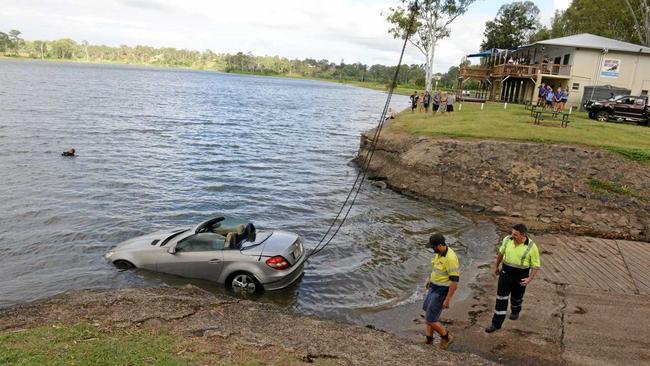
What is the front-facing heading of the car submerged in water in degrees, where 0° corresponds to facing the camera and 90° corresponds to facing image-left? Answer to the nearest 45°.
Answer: approximately 135°

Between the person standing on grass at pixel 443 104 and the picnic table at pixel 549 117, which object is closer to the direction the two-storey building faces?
the person standing on grass

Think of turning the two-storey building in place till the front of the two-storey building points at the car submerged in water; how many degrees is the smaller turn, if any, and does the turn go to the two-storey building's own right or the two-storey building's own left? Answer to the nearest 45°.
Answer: approximately 45° to the two-storey building's own left

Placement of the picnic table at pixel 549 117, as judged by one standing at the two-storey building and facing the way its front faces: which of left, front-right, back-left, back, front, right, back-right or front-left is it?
front-left

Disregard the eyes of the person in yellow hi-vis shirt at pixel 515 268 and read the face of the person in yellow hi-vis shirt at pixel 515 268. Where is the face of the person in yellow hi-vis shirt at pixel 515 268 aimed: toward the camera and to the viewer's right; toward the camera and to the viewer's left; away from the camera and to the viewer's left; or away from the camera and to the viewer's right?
toward the camera and to the viewer's left

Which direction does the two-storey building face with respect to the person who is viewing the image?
facing the viewer and to the left of the viewer

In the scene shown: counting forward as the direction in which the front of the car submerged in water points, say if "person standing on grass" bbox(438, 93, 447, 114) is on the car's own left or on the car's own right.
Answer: on the car's own right

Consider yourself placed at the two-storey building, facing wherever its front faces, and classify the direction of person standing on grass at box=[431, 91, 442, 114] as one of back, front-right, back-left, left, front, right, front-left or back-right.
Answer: front

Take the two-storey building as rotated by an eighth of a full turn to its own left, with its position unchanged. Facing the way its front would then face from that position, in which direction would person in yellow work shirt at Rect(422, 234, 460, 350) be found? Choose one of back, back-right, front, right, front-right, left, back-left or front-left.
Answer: front

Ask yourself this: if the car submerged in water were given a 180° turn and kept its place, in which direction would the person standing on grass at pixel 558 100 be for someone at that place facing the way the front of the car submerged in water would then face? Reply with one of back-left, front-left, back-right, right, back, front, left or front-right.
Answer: left

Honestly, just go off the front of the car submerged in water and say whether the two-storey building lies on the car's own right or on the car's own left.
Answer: on the car's own right

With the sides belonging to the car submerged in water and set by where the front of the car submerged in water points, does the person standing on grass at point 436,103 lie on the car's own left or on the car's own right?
on the car's own right

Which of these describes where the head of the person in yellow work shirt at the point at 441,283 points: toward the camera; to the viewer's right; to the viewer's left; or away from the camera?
to the viewer's left

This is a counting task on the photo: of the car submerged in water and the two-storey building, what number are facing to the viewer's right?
0

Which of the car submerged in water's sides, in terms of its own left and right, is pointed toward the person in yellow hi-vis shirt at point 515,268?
back

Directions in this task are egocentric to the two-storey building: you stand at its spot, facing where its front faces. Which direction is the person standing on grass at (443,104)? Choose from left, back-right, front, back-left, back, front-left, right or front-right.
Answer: front
